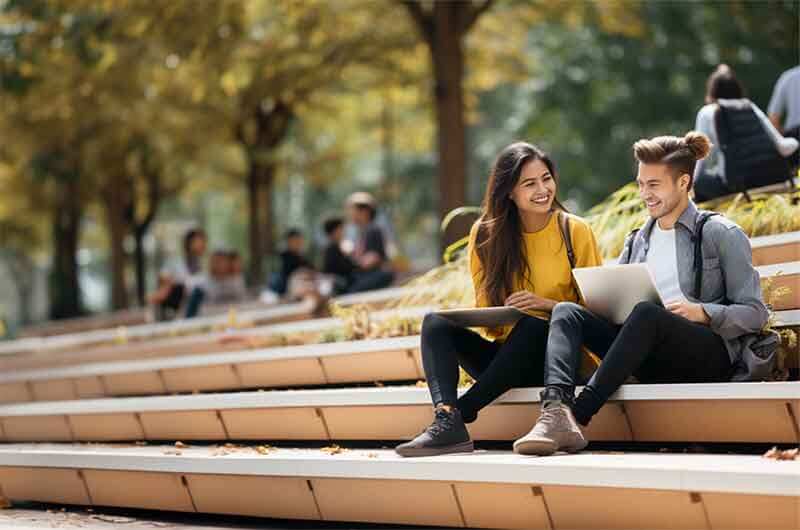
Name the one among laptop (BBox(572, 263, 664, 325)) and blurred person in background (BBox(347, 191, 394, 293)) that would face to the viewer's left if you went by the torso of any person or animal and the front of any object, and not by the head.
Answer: the blurred person in background

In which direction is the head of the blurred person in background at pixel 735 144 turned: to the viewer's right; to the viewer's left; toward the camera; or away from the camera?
away from the camera

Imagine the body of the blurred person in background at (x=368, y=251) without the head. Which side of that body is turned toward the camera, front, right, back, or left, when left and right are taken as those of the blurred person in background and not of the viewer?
left

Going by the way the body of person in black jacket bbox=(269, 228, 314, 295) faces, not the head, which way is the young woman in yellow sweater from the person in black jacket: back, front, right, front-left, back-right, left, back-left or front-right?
front-left

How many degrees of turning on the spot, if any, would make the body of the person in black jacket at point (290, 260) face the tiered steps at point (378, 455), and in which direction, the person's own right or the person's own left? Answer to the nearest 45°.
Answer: approximately 45° to the person's own left

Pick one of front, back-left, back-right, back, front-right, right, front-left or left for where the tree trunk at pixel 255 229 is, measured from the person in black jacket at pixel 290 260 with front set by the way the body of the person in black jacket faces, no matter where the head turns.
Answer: back-right

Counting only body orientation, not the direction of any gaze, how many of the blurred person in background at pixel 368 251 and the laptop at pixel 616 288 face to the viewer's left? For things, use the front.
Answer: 1

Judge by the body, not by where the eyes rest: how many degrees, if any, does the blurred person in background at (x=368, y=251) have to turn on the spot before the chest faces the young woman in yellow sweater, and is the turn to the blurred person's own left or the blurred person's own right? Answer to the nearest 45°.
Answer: approximately 90° to the blurred person's own left

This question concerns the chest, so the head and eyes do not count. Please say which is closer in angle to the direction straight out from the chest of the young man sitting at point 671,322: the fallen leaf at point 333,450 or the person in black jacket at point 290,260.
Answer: the fallen leaf

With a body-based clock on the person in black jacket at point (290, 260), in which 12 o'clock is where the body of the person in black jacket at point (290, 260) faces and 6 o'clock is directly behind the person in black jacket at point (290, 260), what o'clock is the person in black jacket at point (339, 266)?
the person in black jacket at point (339, 266) is roughly at 10 o'clock from the person in black jacket at point (290, 260).

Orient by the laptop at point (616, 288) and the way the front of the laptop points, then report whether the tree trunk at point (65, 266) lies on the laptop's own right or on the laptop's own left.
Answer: on the laptop's own left
